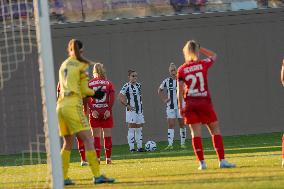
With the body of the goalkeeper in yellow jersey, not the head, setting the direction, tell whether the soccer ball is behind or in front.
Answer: in front

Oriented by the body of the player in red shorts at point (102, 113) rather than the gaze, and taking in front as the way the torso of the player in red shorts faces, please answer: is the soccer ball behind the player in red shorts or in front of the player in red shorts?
in front

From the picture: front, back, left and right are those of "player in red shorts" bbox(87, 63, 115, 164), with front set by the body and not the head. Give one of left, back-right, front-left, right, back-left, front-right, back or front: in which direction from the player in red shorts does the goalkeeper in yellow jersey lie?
back

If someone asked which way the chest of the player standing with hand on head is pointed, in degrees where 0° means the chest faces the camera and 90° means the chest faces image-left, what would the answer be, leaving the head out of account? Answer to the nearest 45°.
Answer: approximately 180°

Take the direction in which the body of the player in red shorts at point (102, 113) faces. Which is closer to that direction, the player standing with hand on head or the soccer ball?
the soccer ball

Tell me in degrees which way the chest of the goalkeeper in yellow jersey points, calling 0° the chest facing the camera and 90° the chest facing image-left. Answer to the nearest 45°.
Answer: approximately 225°

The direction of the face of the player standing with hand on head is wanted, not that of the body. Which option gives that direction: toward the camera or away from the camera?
away from the camera

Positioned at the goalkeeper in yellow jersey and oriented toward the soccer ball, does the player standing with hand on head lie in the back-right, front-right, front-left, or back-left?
front-right

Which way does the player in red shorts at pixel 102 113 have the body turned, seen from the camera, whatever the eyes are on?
away from the camera

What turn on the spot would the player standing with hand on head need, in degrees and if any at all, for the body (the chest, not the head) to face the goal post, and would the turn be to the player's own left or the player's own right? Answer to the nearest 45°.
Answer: approximately 135° to the player's own left

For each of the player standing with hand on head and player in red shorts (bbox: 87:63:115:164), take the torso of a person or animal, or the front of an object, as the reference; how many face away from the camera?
2

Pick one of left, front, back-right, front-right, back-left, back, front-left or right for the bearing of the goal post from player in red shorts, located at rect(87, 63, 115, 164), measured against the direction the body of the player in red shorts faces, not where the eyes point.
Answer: back
